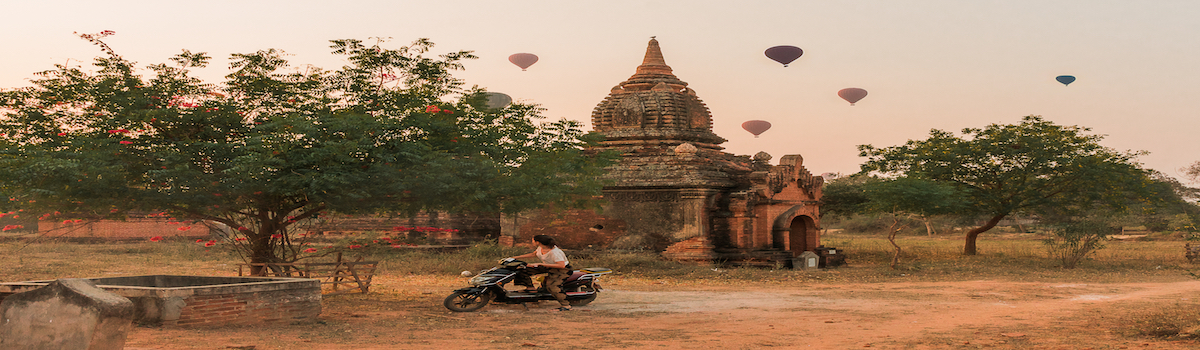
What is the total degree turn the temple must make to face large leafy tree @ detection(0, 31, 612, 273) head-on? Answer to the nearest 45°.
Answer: approximately 90° to its right

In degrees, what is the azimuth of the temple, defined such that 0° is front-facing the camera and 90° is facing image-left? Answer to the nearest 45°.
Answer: approximately 315°

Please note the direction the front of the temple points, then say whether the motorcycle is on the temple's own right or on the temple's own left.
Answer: on the temple's own right

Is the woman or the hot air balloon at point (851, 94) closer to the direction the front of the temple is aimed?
the woman

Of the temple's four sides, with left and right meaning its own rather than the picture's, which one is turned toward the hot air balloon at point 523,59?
back

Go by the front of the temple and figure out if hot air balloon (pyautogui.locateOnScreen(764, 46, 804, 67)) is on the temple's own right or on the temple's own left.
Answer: on the temple's own left

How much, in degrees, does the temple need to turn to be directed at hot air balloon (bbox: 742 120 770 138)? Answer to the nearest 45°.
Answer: approximately 135° to its left

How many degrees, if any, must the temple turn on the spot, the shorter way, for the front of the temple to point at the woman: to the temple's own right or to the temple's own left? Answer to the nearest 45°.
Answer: approximately 45° to the temple's own right

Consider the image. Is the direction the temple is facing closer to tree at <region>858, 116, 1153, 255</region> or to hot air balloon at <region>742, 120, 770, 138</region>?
the tree
